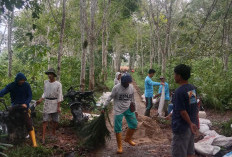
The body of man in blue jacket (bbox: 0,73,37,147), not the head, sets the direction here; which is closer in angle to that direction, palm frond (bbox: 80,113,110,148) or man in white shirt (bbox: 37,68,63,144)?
the palm frond

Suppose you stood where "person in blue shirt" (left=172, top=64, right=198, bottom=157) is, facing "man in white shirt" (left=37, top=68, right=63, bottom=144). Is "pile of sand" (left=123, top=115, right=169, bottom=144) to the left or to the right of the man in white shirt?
right

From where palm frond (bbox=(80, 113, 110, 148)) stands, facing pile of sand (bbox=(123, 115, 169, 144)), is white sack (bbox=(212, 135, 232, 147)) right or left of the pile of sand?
right

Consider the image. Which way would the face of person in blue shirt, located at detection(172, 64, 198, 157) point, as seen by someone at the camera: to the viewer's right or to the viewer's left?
to the viewer's left

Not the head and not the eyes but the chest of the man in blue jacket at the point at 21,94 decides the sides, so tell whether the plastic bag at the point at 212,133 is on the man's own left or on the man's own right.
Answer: on the man's own left

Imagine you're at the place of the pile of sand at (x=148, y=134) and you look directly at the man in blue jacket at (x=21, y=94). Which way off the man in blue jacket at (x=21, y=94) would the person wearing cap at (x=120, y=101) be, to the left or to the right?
left

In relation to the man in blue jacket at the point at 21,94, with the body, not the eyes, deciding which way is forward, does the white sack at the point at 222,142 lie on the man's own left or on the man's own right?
on the man's own left

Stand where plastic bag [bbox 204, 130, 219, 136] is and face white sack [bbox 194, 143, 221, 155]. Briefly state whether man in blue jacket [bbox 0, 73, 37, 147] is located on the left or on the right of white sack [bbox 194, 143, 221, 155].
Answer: right
